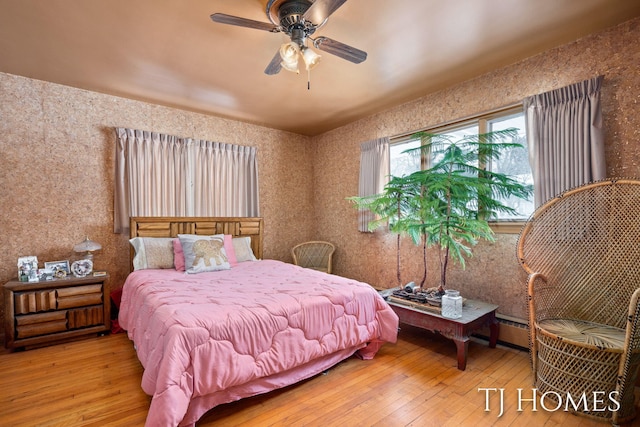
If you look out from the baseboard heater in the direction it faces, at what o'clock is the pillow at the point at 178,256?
The pillow is roughly at 1 o'clock from the baseboard heater.

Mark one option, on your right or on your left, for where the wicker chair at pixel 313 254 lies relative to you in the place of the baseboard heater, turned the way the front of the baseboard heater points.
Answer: on your right

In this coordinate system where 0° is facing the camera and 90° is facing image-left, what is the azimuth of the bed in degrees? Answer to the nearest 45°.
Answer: approximately 315°

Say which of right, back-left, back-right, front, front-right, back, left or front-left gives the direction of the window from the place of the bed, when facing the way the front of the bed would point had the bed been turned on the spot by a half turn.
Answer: back-right

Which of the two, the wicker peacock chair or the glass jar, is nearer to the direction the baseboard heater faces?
the glass jar

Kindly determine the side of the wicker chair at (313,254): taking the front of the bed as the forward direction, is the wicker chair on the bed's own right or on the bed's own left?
on the bed's own left

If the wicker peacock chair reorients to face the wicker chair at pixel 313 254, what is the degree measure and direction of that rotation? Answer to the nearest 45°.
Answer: approximately 45° to its right

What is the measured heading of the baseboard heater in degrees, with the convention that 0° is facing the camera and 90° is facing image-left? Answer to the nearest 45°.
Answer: approximately 45°

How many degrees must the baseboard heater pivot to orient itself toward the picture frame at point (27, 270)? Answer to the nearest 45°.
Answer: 0° — it already faces it

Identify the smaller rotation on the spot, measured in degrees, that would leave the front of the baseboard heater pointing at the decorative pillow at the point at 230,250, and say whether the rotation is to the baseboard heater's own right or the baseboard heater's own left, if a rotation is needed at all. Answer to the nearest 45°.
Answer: approximately 45° to the baseboard heater's own right
